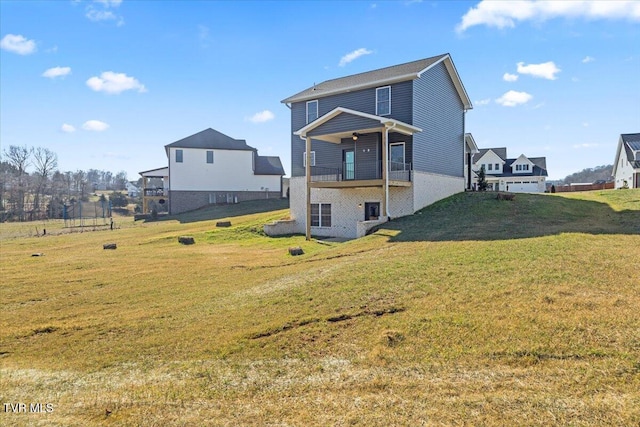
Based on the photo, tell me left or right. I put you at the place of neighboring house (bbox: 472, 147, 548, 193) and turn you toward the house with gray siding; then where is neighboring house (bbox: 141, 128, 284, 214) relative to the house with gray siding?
right

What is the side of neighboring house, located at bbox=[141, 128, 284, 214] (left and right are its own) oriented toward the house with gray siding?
right

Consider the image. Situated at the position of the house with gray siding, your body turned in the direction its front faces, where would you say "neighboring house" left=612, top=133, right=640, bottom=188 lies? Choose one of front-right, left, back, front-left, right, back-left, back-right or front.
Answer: front

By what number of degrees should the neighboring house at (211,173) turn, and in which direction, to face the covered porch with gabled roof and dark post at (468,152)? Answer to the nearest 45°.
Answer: approximately 45° to its right

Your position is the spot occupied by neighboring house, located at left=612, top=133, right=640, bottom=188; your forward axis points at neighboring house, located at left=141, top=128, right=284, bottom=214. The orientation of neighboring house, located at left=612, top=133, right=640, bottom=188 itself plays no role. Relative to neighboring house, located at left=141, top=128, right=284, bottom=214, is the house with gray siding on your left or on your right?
left

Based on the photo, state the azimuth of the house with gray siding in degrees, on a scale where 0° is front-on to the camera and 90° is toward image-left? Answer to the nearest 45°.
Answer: approximately 225°

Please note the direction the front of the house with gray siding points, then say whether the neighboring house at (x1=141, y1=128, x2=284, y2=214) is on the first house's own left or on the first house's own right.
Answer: on the first house's own left

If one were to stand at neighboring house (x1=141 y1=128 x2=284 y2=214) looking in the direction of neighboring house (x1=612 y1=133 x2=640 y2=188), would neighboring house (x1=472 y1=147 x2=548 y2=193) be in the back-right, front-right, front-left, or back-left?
front-left

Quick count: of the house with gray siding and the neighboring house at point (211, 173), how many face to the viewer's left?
0

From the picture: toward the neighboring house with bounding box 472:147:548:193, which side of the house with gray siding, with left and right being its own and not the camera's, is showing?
front

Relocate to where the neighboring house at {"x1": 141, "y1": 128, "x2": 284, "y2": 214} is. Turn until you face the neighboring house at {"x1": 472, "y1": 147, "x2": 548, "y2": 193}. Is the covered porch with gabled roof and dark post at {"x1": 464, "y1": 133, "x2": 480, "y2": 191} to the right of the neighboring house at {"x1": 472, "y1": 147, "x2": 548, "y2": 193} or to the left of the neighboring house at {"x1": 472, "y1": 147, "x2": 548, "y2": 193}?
right

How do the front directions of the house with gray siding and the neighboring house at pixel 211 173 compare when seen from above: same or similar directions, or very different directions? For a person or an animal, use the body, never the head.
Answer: same or similar directions
